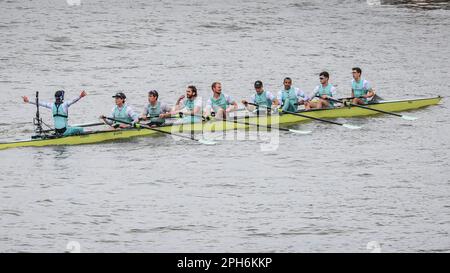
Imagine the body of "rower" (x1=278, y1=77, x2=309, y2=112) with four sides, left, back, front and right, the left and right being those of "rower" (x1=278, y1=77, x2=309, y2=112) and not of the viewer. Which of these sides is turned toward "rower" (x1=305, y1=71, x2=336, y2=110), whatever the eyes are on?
back

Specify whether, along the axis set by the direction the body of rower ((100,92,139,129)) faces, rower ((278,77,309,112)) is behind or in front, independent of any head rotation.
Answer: behind

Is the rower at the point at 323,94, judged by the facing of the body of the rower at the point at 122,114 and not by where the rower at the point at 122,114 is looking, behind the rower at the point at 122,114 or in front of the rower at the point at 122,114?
behind

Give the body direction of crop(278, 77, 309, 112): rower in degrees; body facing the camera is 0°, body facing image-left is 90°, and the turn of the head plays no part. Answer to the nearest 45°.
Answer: approximately 45°

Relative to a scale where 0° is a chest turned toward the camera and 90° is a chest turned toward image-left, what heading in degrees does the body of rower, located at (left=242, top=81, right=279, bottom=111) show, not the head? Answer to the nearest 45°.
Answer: approximately 45°

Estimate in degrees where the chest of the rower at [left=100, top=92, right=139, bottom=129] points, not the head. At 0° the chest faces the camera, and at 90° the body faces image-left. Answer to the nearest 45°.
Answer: approximately 45°
